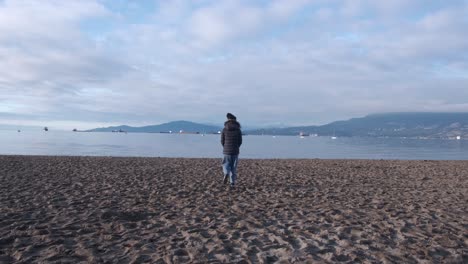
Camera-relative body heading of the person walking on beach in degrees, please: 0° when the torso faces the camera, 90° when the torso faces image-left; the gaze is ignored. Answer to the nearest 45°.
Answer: approximately 180°
